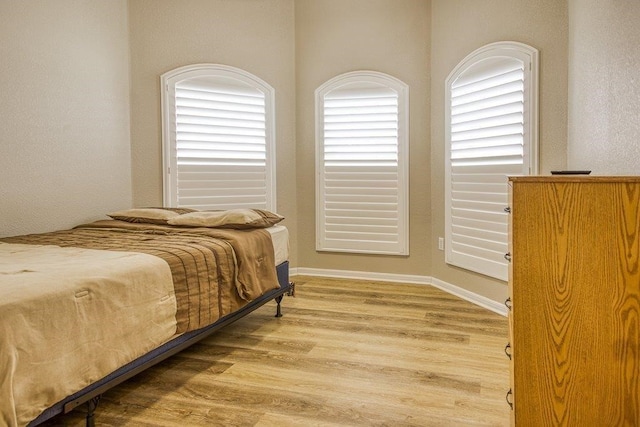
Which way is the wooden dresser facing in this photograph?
to the viewer's left

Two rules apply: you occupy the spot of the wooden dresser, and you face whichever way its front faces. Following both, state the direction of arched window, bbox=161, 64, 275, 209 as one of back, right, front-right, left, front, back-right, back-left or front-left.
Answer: front-right

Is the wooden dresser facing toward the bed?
yes

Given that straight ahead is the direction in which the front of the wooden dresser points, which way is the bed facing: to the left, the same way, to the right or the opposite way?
to the left

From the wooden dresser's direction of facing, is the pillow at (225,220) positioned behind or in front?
in front

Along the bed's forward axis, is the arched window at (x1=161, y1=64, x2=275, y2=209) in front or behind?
behind

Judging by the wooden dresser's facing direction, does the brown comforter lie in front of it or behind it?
in front

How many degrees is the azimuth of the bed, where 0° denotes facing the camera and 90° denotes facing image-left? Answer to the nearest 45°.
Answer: approximately 45°

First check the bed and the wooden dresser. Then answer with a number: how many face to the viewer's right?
0

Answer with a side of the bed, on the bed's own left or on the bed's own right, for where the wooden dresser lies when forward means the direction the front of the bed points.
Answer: on the bed's own left
